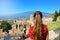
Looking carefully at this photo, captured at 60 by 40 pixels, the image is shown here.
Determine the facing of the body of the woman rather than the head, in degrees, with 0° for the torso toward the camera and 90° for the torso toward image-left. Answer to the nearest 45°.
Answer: approximately 180°
